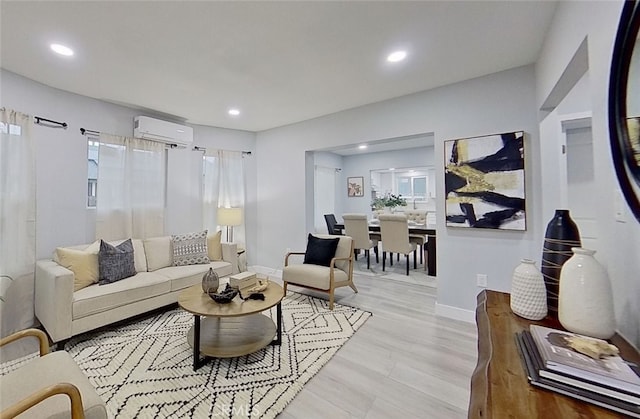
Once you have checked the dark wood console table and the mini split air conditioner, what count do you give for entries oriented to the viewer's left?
1

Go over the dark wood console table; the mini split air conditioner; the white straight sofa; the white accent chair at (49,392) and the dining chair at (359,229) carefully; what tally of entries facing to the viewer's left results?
1

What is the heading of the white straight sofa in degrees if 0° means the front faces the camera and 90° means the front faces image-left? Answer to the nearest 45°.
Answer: approximately 315°

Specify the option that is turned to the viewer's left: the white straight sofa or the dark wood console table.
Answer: the dark wood console table

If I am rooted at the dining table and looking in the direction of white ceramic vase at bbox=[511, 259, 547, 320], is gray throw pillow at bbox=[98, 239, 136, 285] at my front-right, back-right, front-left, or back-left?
front-right

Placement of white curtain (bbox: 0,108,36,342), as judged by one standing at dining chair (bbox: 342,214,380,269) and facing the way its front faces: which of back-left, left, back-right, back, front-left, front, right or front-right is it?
back

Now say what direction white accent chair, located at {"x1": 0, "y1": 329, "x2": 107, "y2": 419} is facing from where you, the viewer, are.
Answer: facing away from the viewer and to the right of the viewer

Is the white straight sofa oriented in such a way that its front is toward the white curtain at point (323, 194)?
no

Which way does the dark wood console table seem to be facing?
to the viewer's left

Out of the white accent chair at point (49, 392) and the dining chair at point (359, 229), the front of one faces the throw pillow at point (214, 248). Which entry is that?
the white accent chair

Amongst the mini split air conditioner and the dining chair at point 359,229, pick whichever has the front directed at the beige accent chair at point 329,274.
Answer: the mini split air conditioner

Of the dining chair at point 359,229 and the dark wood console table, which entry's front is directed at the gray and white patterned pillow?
the dark wood console table

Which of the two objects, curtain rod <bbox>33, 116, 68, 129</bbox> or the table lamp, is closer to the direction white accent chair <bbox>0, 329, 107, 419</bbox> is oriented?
the table lamp

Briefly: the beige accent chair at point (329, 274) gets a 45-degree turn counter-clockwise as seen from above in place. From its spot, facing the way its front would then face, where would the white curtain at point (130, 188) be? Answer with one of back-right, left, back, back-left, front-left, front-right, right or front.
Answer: right

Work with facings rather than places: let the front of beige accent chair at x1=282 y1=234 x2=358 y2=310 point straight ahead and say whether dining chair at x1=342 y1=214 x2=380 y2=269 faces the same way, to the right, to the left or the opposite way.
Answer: the opposite way

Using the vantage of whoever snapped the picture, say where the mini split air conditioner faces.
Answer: facing the viewer and to the right of the viewer

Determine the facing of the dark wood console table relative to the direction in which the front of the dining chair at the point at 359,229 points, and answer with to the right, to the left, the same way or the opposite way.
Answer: to the left
